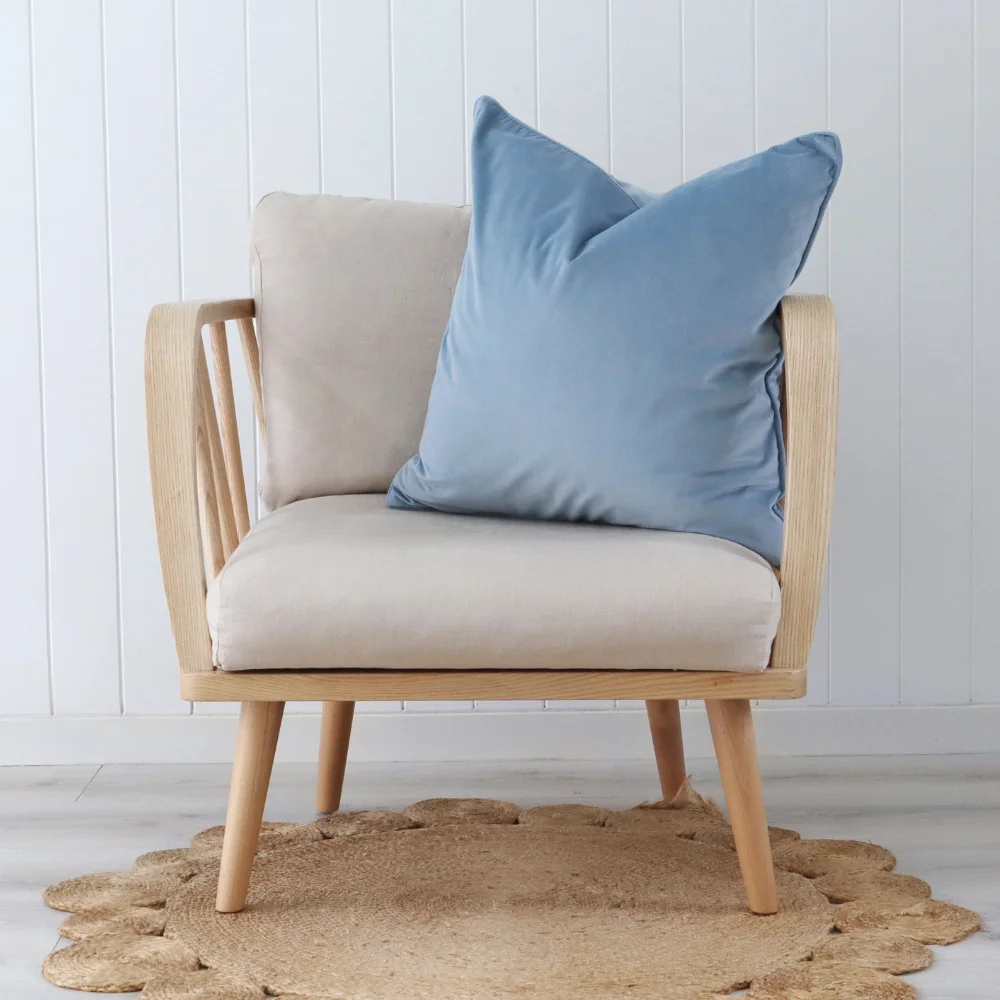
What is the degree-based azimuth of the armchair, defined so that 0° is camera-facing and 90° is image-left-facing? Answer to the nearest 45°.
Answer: approximately 0°
